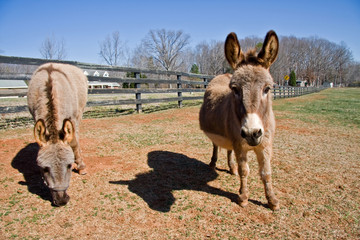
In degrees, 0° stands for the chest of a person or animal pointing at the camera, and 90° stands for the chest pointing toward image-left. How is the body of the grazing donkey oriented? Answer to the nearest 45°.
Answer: approximately 0°

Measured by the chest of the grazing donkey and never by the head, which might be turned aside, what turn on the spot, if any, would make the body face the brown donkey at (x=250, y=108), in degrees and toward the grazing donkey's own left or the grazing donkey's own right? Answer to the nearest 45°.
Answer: approximately 45° to the grazing donkey's own left

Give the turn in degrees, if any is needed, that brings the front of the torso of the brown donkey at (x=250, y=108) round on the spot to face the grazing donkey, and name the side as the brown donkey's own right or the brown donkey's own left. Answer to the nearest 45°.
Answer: approximately 135° to the brown donkey's own right
